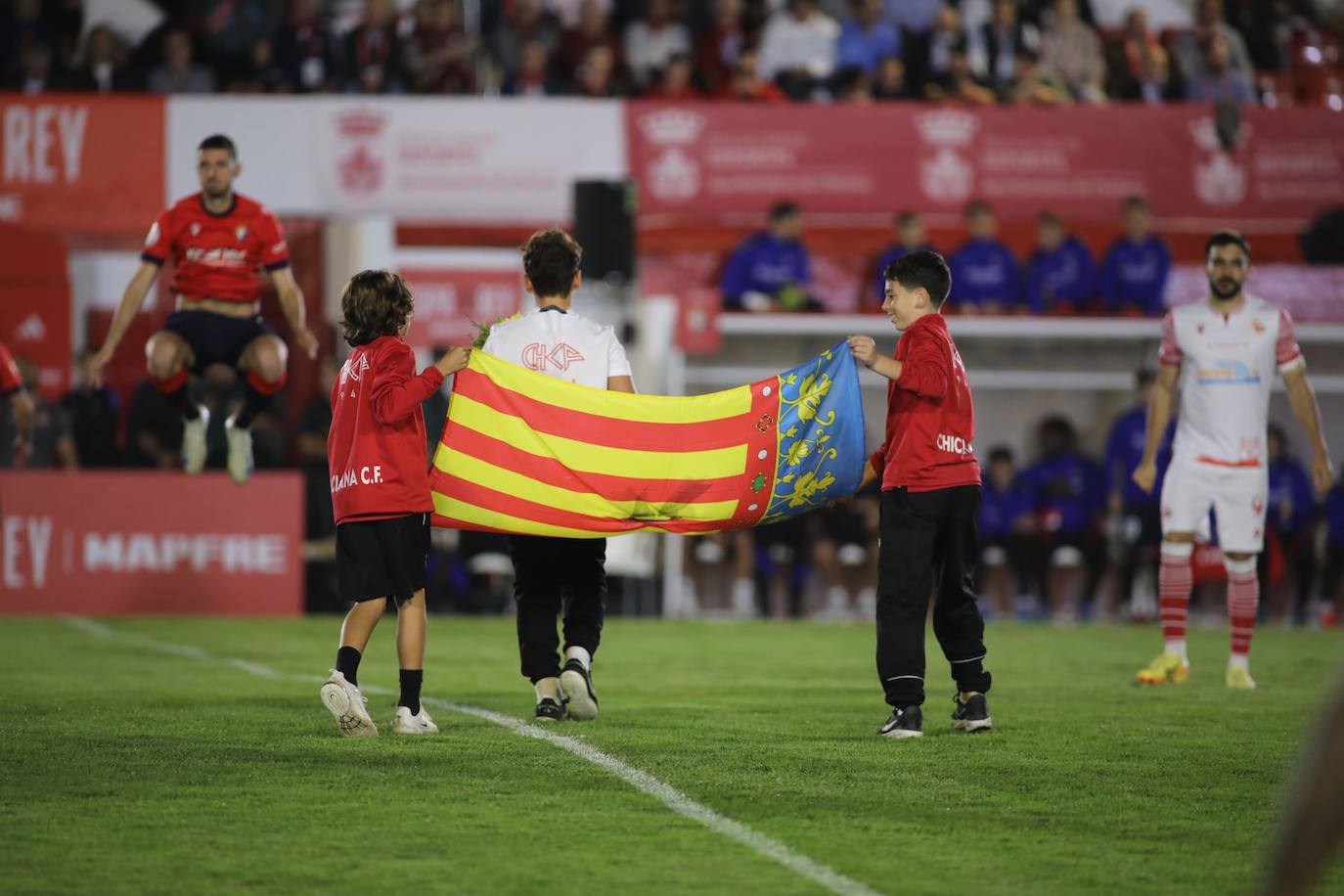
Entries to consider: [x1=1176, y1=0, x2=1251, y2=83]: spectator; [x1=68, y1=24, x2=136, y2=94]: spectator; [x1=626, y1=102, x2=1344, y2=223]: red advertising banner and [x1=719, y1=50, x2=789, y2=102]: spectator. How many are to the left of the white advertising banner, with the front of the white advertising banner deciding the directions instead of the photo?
3

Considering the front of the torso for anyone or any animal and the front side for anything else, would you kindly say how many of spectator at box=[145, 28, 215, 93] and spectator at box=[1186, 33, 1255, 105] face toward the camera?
2

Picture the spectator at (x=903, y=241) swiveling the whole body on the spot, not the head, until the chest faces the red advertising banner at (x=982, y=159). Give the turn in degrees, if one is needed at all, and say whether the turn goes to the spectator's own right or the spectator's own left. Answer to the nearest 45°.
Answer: approximately 135° to the spectator's own left

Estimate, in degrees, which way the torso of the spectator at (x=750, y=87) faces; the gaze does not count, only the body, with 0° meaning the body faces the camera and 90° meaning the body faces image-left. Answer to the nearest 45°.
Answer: approximately 0°

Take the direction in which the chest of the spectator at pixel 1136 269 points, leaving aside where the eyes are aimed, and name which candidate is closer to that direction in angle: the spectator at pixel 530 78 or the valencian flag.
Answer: the valencian flag

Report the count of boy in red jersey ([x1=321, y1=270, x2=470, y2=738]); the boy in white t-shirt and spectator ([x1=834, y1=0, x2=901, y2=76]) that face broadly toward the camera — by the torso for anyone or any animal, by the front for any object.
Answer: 1

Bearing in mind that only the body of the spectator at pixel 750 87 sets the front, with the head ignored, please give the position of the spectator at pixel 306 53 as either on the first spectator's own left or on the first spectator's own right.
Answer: on the first spectator's own right

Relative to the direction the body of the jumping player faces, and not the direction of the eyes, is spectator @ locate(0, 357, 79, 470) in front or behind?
behind

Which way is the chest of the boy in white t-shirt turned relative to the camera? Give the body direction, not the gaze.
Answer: away from the camera

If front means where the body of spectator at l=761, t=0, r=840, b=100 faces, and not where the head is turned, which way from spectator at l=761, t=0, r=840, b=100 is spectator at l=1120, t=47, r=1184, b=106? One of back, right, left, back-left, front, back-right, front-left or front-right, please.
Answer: left

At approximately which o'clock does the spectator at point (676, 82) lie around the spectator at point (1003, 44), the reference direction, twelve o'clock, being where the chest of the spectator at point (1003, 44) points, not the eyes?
the spectator at point (676, 82) is roughly at 2 o'clock from the spectator at point (1003, 44).
